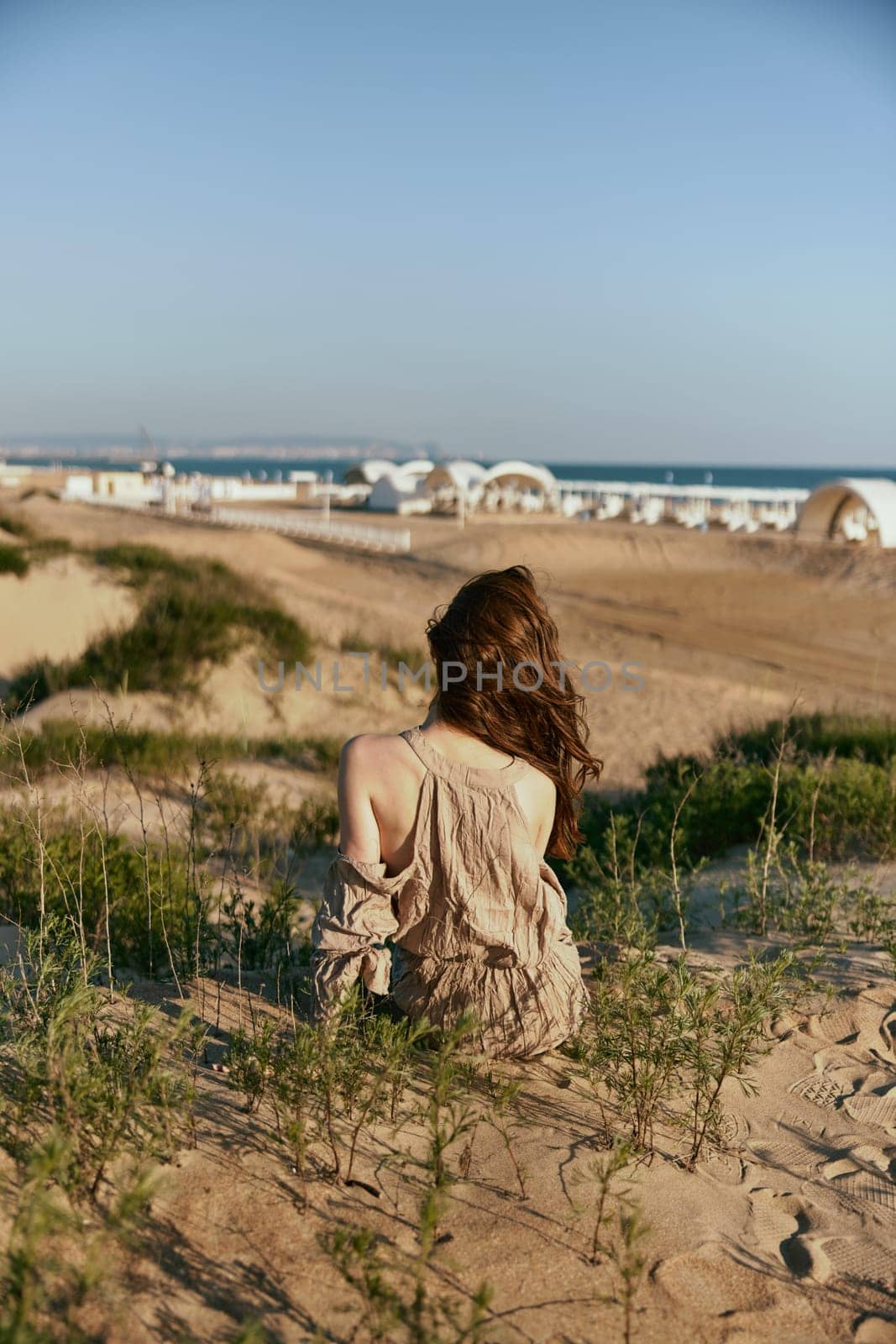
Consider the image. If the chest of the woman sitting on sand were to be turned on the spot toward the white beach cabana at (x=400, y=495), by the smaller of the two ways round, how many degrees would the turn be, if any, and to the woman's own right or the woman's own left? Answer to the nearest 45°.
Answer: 0° — they already face it

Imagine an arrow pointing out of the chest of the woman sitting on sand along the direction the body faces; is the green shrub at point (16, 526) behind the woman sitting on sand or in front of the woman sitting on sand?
in front

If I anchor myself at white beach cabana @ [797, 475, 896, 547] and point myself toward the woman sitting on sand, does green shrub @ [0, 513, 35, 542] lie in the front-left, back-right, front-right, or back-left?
front-right

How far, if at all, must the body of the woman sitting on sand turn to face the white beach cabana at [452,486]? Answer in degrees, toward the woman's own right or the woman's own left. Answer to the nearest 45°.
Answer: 0° — they already face it

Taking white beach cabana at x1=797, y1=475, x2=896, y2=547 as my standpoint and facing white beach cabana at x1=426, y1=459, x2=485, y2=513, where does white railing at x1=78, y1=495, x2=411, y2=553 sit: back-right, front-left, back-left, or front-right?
front-left

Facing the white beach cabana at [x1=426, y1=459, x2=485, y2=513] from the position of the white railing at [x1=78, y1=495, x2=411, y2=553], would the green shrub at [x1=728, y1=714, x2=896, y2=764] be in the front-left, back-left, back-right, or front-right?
back-right

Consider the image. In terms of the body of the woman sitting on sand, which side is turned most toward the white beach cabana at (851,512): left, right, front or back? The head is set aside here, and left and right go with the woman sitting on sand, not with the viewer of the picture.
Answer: front

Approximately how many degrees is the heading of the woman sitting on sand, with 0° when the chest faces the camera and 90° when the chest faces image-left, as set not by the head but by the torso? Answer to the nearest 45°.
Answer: approximately 180°

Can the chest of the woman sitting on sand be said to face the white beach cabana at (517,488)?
yes

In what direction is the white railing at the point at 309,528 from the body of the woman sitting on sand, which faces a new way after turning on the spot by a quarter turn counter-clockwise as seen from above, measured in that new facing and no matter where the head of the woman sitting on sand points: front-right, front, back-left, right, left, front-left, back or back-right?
right

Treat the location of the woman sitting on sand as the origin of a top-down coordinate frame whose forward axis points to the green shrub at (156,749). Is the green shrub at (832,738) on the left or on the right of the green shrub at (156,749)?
right

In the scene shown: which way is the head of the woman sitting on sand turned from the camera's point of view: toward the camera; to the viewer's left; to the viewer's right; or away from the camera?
away from the camera
